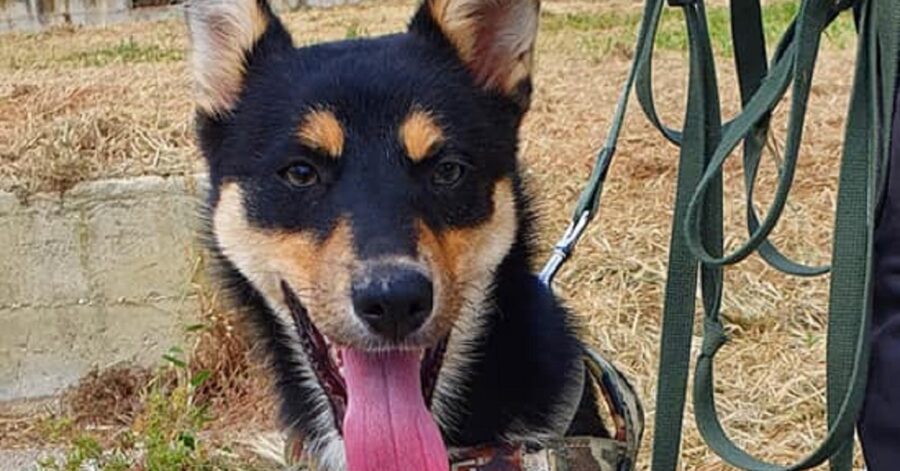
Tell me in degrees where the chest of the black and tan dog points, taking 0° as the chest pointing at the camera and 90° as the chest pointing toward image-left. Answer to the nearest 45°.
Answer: approximately 0°

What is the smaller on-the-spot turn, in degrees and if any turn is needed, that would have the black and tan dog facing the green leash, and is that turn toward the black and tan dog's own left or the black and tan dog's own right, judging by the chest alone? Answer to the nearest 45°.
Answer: approximately 45° to the black and tan dog's own left

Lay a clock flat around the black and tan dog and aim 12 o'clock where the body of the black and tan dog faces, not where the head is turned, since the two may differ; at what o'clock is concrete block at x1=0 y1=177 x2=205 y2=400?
The concrete block is roughly at 5 o'clock from the black and tan dog.

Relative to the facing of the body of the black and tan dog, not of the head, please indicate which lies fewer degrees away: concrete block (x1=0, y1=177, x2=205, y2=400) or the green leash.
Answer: the green leash
